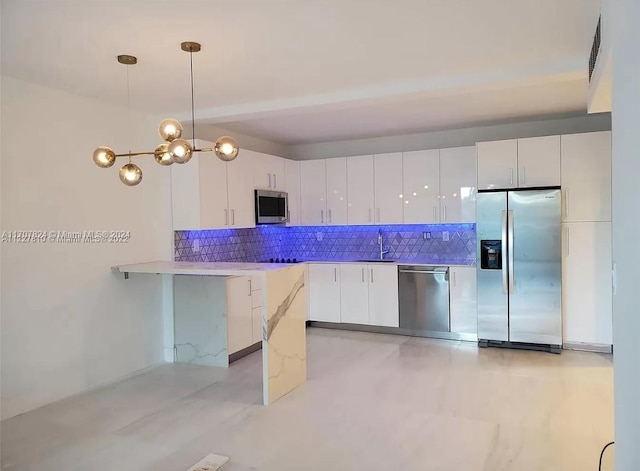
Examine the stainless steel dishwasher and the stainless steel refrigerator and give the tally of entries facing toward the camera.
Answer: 2

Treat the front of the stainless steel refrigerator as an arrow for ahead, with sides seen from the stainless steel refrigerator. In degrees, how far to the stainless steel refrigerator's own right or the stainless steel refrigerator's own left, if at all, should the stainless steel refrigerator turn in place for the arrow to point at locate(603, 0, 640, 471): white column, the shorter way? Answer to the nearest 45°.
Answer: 0° — it already faces it

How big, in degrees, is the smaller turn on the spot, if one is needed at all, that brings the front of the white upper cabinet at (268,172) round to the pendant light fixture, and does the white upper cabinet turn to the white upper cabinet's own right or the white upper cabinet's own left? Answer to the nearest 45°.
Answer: approximately 45° to the white upper cabinet's own right

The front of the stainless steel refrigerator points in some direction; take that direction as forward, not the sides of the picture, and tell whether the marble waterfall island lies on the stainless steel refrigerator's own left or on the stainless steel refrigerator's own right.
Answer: on the stainless steel refrigerator's own right

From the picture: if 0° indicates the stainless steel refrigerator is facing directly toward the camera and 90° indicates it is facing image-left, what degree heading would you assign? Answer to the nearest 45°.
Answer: approximately 0°

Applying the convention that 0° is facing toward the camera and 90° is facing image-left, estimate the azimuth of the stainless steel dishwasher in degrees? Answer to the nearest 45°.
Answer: approximately 0°

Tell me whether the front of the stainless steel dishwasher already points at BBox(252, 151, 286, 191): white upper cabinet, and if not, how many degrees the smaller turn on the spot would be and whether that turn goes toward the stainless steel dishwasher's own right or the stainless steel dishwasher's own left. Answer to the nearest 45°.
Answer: approximately 90° to the stainless steel dishwasher's own right

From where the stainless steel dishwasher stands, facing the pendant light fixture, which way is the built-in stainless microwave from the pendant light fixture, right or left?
right

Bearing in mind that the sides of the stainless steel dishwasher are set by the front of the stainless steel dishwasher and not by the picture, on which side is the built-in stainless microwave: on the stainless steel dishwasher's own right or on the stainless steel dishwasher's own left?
on the stainless steel dishwasher's own right

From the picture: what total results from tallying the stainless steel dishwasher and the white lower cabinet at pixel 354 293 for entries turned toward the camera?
2

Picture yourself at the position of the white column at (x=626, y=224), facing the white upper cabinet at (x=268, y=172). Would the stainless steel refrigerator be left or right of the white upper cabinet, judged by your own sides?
right
